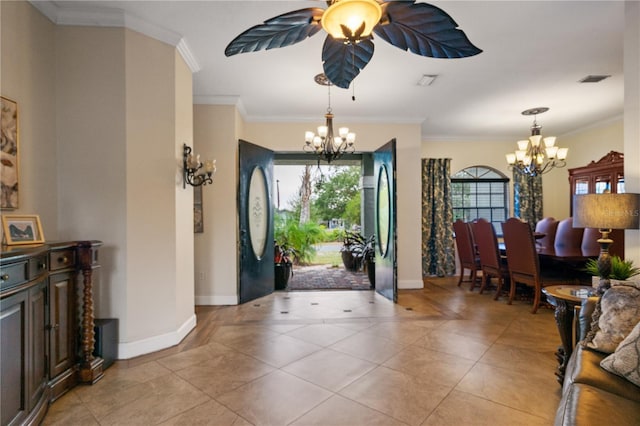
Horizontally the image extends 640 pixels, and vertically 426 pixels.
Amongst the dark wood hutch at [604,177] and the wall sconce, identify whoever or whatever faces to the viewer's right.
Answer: the wall sconce

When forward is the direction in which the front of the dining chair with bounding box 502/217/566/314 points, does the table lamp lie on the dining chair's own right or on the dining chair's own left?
on the dining chair's own right

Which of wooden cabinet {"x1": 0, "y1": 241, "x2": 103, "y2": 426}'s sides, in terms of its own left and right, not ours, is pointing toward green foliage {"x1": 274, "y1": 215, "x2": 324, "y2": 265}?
left

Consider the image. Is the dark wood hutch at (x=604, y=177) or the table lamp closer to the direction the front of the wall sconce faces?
the dark wood hutch

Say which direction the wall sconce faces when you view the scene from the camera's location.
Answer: facing to the right of the viewer

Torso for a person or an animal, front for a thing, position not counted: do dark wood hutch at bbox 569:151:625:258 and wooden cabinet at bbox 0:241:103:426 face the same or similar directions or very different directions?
very different directions

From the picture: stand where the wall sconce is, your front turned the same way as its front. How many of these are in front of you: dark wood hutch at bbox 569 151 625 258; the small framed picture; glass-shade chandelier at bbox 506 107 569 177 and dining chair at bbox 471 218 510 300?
3

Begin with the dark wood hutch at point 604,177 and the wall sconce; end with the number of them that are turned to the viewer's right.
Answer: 1

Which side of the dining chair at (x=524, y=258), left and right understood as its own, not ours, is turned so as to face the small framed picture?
back

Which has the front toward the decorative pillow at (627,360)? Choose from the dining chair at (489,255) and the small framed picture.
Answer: the small framed picture

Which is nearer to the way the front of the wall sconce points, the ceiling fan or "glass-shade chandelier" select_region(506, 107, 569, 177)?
the glass-shade chandelier

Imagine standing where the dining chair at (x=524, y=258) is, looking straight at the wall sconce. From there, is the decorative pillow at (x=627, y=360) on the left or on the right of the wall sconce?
left
